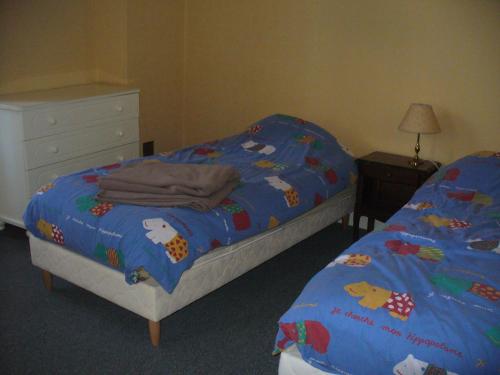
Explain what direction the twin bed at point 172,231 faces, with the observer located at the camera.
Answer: facing the viewer and to the left of the viewer

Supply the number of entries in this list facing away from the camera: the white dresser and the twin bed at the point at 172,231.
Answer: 0

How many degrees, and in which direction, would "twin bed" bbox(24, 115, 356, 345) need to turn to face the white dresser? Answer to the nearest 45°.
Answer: approximately 90° to its right

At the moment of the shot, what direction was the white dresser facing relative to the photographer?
facing the viewer and to the right of the viewer

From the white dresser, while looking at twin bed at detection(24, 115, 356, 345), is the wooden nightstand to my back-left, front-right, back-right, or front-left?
front-left

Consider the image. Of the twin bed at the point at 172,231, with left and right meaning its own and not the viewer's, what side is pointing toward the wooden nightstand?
back

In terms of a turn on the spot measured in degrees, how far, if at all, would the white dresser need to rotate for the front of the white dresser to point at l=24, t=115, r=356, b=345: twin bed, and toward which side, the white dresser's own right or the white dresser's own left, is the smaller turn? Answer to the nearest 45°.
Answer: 0° — it already faces it

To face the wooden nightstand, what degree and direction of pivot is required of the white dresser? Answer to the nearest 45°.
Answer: approximately 45° to its left

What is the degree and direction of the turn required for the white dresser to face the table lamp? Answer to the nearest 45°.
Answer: approximately 45° to its left

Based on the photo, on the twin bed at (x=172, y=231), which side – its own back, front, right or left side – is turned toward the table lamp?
back
